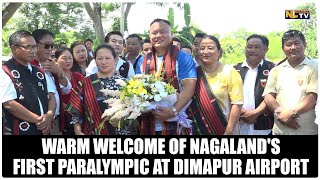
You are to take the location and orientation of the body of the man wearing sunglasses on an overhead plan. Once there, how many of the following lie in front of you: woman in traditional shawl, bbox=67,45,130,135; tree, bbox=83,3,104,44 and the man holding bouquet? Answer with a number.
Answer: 2

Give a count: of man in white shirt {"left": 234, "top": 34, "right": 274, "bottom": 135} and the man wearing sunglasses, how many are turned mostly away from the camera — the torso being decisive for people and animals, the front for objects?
0

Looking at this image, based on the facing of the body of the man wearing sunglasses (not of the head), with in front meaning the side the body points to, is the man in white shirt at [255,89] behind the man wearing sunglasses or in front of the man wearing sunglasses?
in front

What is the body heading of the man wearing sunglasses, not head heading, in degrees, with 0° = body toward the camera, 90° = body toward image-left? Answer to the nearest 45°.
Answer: approximately 315°

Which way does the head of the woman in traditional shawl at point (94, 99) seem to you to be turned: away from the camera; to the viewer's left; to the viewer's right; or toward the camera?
toward the camera

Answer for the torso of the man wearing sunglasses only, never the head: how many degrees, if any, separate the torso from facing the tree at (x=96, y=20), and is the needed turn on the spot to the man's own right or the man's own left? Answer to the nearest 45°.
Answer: approximately 135° to the man's own left

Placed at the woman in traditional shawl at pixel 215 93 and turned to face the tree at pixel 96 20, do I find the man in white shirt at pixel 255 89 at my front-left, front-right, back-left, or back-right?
front-right

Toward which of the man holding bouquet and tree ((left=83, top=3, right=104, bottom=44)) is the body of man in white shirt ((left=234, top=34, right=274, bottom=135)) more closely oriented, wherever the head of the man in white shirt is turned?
the man holding bouquet

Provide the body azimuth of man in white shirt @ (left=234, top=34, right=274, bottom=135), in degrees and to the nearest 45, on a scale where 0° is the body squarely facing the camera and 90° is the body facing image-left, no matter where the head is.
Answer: approximately 45°
